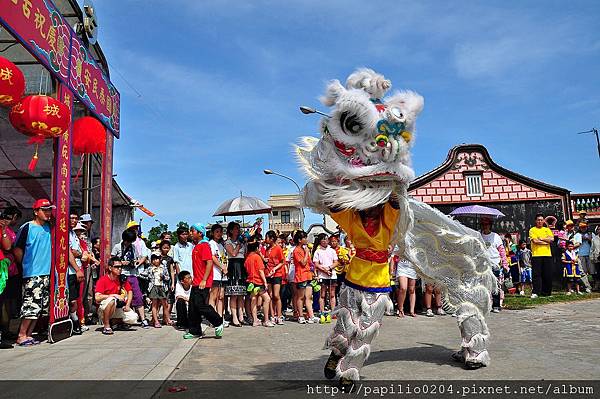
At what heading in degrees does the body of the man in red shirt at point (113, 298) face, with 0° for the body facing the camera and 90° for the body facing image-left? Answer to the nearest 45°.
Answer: approximately 315°

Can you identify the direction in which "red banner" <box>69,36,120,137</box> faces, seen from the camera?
facing the viewer and to the right of the viewer

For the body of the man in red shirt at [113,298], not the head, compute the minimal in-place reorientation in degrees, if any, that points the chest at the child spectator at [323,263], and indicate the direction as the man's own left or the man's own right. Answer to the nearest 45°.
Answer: approximately 45° to the man's own left

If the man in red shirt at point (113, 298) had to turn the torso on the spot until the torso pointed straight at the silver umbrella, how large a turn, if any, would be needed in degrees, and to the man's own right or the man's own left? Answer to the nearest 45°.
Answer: approximately 90° to the man's own left

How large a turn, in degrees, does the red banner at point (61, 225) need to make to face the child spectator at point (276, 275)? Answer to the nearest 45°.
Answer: approximately 45° to its left

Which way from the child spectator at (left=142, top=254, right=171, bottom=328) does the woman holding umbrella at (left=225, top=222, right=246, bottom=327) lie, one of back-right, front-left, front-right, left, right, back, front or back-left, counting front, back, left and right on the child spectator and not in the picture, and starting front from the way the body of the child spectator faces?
left
